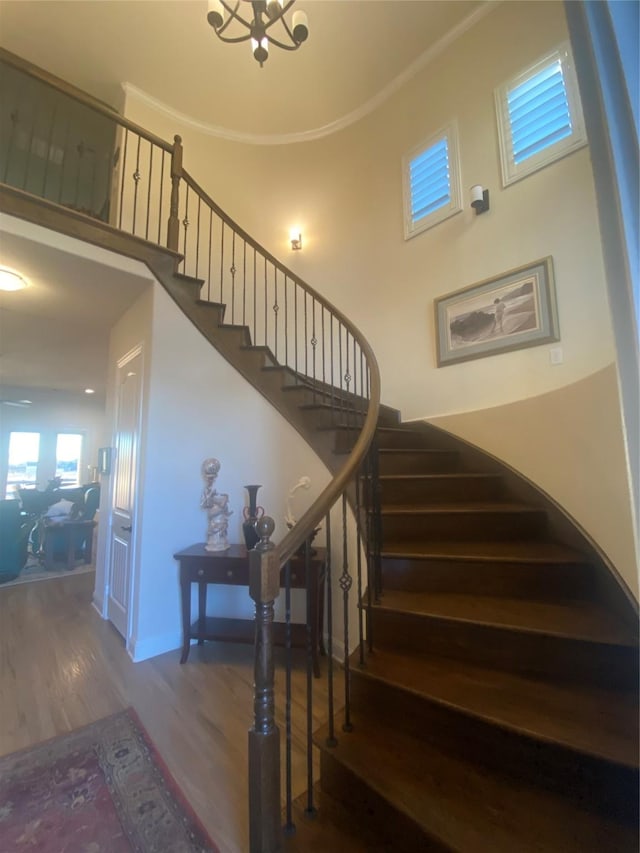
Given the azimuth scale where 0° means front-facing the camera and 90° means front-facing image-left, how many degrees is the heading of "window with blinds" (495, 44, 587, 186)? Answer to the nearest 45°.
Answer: approximately 45°

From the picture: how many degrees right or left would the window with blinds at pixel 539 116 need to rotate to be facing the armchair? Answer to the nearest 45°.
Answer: approximately 45° to its right

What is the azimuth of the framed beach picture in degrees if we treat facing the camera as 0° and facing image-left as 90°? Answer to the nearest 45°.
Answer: approximately 45°

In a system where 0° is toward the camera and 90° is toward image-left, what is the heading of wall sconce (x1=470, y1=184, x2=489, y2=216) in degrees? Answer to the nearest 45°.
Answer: approximately 45°

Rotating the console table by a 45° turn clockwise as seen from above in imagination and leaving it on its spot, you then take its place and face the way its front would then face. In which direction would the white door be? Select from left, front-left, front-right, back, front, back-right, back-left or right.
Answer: right

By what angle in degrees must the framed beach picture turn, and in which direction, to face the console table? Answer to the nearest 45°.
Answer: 0° — it already faces it
